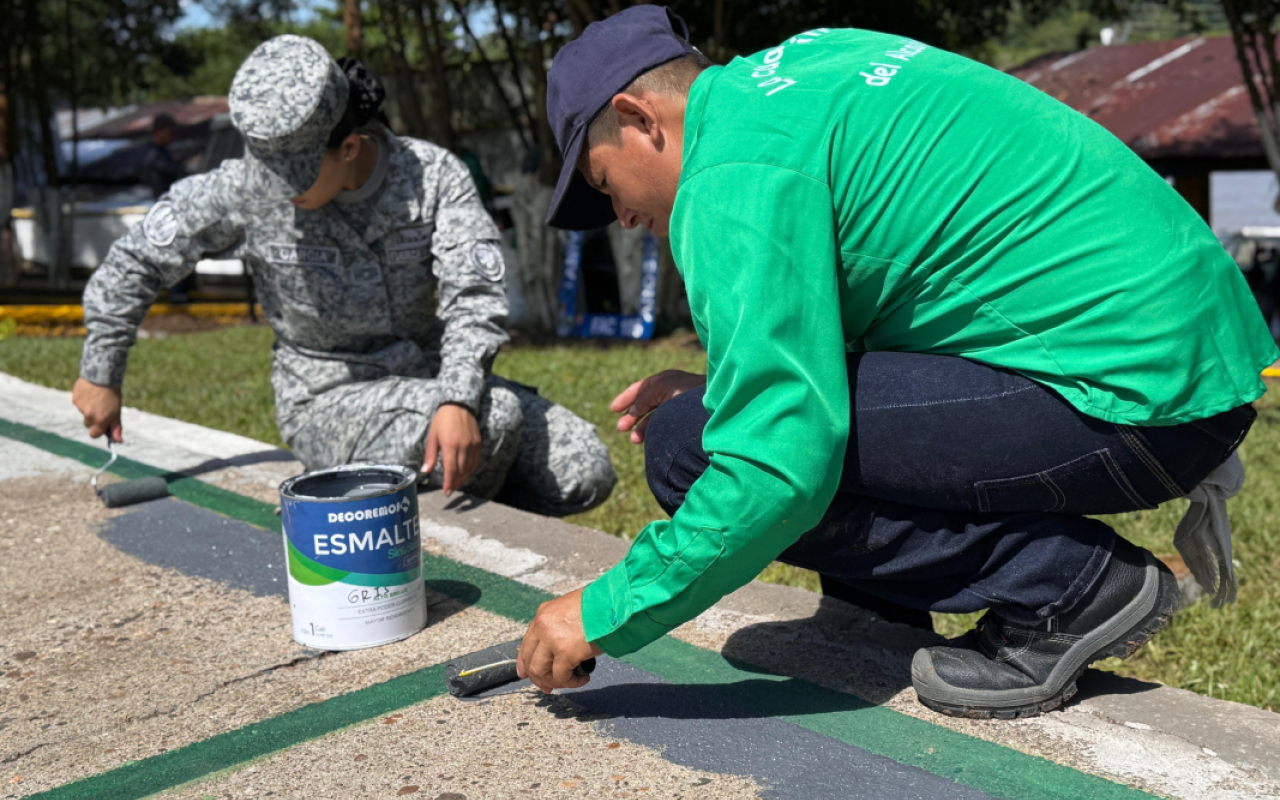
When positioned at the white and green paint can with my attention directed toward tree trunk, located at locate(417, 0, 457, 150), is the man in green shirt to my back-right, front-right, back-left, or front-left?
back-right

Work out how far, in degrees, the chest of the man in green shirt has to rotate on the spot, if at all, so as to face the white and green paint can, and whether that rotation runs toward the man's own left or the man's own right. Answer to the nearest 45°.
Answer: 0° — they already face it

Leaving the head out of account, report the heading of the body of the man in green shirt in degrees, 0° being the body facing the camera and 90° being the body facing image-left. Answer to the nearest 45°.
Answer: approximately 90°

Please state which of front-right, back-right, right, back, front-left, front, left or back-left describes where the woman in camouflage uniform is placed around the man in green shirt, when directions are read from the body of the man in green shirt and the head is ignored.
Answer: front-right

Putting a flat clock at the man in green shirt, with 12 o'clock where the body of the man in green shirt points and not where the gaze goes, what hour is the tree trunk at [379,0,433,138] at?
The tree trunk is roughly at 2 o'clock from the man in green shirt.

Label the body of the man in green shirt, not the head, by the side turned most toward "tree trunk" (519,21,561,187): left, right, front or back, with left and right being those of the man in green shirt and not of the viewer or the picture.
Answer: right

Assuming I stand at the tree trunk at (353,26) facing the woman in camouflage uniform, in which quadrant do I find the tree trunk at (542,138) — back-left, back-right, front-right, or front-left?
front-left

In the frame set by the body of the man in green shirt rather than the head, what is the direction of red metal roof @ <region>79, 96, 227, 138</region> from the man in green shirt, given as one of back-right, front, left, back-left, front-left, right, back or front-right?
front-right

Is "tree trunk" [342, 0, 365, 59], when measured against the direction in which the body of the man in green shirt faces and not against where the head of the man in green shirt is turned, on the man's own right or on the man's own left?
on the man's own right

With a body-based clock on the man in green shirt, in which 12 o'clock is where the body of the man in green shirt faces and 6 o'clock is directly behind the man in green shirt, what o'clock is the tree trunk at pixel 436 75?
The tree trunk is roughly at 2 o'clock from the man in green shirt.

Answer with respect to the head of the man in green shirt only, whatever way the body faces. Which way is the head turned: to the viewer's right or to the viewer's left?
to the viewer's left
